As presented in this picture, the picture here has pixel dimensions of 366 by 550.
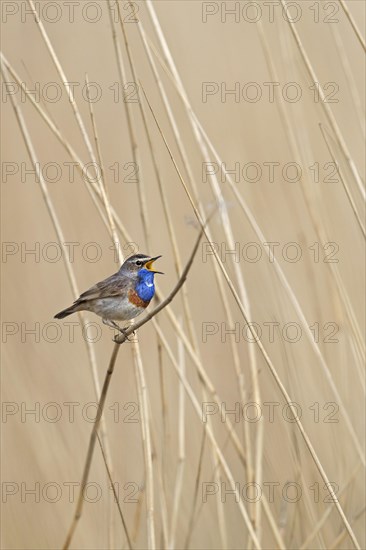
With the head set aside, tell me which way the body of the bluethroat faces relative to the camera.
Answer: to the viewer's right
